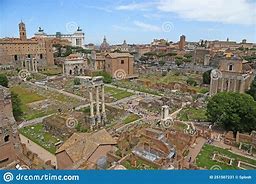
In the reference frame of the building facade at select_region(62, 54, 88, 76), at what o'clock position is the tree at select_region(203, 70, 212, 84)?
The tree is roughly at 10 o'clock from the building facade.

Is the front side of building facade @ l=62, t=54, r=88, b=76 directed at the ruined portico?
yes

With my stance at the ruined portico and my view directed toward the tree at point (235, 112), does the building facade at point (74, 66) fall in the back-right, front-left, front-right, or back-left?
back-left

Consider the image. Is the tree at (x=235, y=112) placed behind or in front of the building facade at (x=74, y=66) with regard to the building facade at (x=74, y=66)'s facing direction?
in front

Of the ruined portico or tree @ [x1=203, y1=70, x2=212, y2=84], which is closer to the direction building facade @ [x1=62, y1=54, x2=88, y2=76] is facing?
the ruined portico

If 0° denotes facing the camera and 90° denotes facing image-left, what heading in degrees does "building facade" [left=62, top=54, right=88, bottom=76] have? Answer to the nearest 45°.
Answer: approximately 0°
